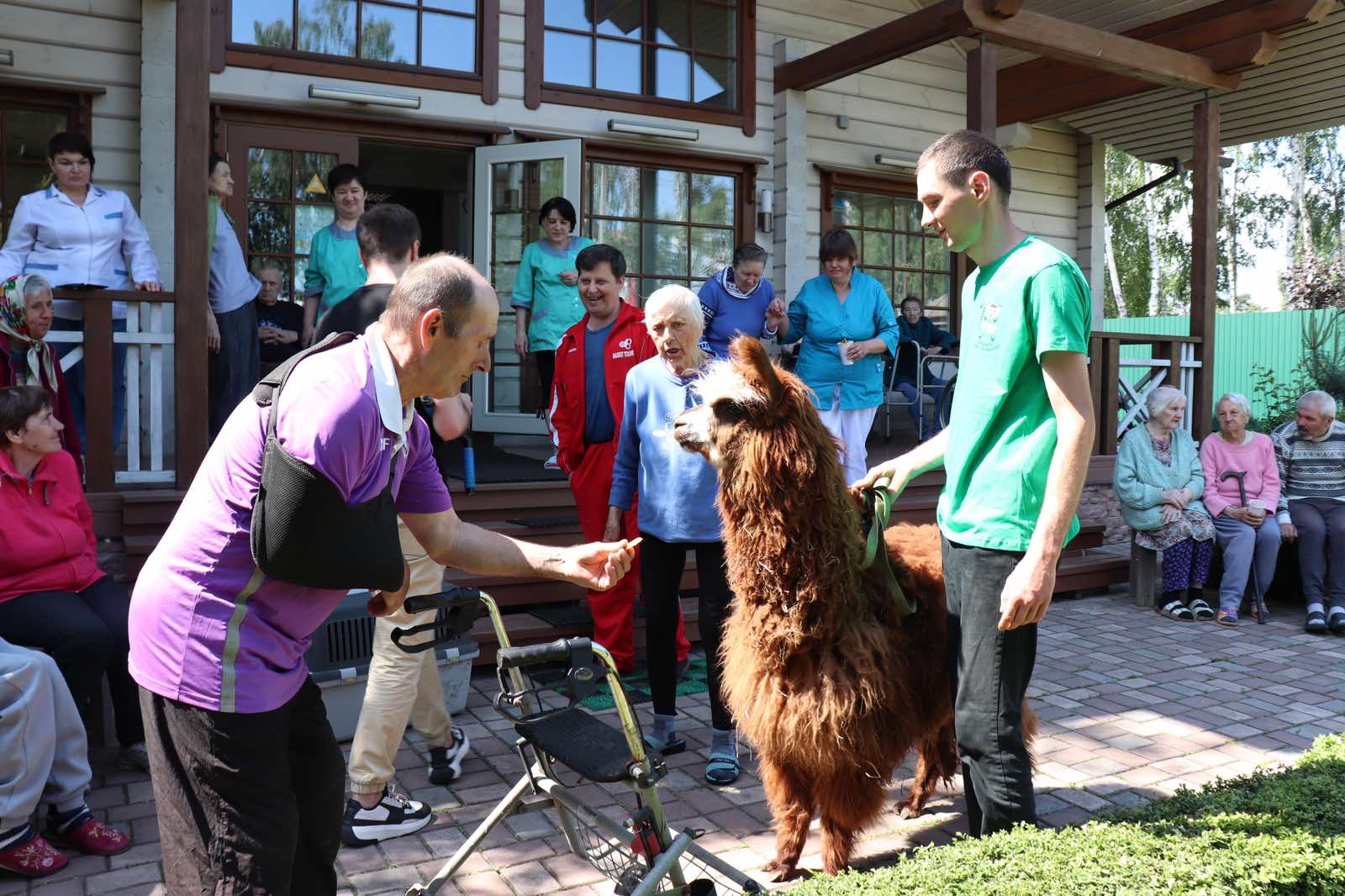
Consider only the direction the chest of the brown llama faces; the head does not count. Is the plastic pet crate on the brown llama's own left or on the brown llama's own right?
on the brown llama's own right

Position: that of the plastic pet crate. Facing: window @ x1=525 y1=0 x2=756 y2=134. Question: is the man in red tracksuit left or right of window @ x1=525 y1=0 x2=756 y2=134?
right

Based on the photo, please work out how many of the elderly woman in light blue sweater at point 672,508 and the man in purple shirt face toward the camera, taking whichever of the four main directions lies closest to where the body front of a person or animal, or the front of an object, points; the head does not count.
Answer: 1

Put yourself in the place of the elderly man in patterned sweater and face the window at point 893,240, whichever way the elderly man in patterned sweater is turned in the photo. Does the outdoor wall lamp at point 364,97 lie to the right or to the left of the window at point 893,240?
left

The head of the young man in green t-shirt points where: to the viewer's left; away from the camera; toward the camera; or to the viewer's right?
to the viewer's left

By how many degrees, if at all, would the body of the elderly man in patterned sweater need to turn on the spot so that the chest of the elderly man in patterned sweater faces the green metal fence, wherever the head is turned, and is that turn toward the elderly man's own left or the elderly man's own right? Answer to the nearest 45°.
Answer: approximately 180°

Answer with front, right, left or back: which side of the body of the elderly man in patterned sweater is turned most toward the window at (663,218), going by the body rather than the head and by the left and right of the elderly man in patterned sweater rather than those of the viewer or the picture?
right

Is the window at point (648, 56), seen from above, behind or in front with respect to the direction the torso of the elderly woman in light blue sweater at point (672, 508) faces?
behind

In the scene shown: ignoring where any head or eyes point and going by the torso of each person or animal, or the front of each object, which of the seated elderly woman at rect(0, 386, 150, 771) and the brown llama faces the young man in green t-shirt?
the seated elderly woman

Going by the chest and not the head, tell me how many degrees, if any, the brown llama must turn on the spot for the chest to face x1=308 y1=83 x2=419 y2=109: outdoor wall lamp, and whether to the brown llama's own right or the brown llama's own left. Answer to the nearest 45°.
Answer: approximately 90° to the brown llama's own right

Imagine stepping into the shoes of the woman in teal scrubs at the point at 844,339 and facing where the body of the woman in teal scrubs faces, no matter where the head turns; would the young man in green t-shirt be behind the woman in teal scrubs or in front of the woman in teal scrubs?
in front

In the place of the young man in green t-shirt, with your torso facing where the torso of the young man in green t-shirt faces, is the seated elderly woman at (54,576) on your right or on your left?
on your right

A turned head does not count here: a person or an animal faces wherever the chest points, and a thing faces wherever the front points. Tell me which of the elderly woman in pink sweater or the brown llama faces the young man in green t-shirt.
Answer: the elderly woman in pink sweater

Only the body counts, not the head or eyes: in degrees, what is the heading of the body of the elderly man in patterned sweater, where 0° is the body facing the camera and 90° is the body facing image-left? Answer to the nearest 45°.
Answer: approximately 0°

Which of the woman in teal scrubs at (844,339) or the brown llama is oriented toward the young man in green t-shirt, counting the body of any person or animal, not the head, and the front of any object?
the woman in teal scrubs

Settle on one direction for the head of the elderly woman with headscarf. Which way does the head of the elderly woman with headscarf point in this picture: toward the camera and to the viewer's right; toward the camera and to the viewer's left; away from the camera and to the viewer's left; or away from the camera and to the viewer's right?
toward the camera and to the viewer's right

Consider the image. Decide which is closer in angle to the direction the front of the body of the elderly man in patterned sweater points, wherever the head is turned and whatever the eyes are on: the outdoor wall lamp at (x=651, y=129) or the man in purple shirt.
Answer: the man in purple shirt

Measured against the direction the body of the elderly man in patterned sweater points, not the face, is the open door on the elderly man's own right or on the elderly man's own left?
on the elderly man's own right
